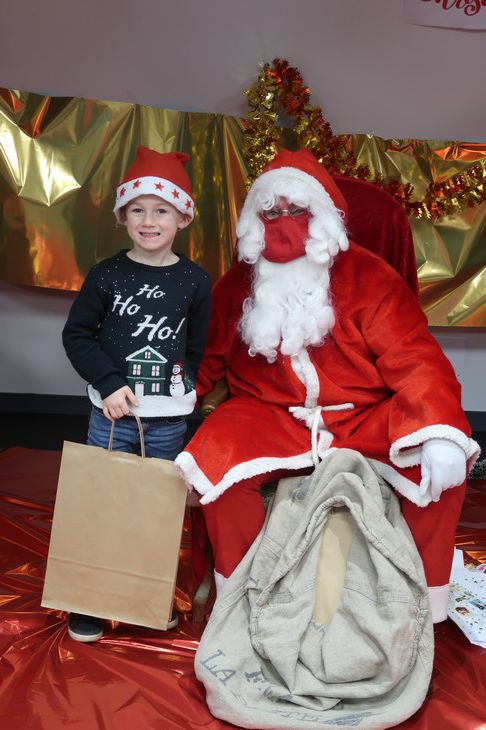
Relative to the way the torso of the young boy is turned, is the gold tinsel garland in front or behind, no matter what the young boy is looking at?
behind

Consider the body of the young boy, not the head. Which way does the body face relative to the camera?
toward the camera

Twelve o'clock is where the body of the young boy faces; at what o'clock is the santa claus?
The santa claus is roughly at 9 o'clock from the young boy.

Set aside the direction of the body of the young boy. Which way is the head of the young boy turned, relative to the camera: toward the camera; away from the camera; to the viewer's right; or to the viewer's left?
toward the camera
